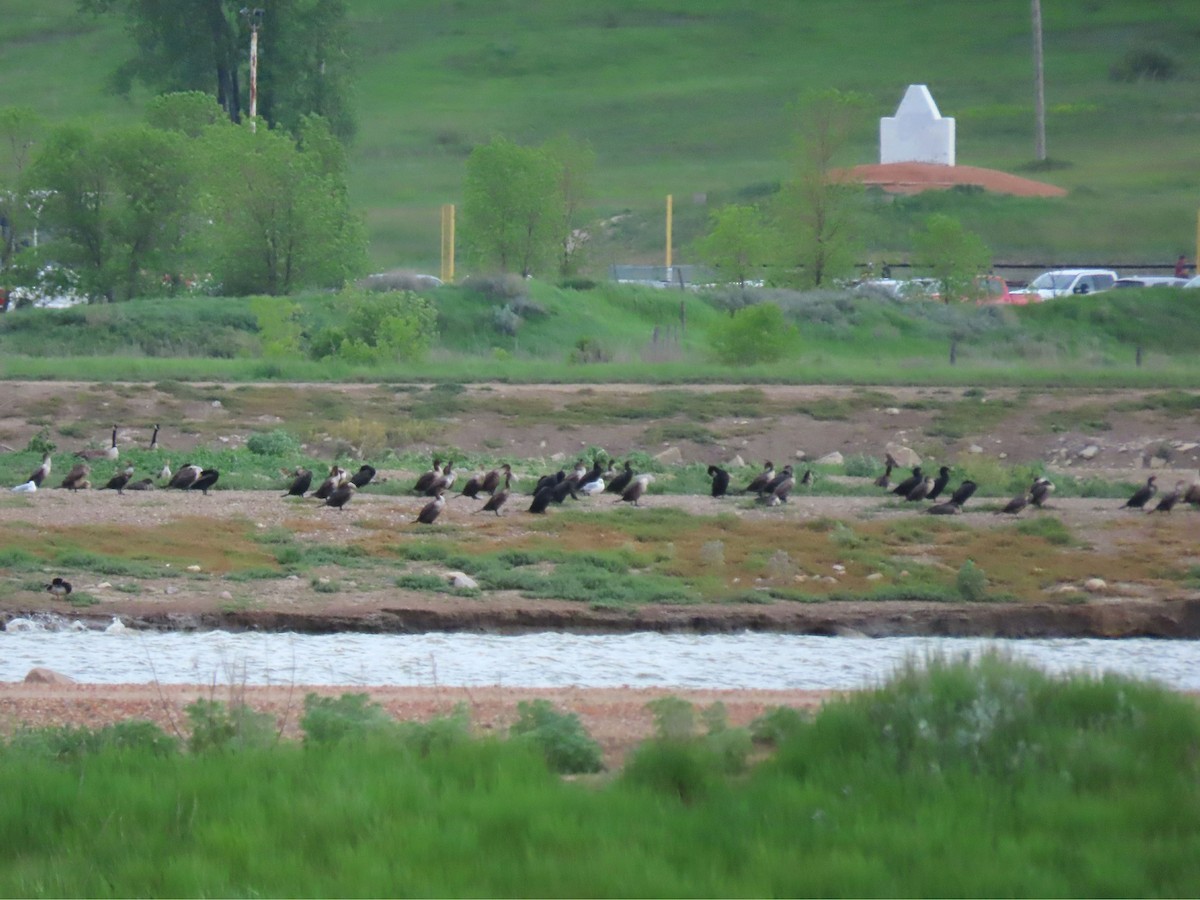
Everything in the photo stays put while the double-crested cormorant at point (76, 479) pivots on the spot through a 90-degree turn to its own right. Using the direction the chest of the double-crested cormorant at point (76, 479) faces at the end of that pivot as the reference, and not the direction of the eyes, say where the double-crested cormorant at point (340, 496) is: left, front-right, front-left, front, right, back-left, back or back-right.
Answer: front-left

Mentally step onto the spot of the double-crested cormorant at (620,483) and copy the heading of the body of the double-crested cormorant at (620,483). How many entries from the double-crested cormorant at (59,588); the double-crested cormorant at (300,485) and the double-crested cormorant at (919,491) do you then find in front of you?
1

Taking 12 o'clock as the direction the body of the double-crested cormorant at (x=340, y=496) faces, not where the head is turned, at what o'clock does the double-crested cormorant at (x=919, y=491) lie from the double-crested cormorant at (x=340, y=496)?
the double-crested cormorant at (x=919, y=491) is roughly at 12 o'clock from the double-crested cormorant at (x=340, y=496).

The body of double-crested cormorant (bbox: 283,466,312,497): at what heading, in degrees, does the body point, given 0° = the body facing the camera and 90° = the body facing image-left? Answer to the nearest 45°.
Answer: approximately 270°

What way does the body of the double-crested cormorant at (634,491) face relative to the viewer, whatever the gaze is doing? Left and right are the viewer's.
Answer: facing to the right of the viewer

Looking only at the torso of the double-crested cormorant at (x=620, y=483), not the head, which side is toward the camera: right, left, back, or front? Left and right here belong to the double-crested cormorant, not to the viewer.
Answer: right

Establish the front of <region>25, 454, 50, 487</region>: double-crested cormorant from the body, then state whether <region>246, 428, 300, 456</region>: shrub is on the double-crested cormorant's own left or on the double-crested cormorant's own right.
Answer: on the double-crested cormorant's own left

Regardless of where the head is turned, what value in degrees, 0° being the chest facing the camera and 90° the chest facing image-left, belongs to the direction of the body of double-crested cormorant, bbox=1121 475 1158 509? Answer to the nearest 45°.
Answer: approximately 270°

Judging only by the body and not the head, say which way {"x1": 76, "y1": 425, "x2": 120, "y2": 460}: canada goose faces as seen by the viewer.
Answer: to the viewer's right

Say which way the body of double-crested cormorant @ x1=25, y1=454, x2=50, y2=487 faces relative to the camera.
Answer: to the viewer's right
